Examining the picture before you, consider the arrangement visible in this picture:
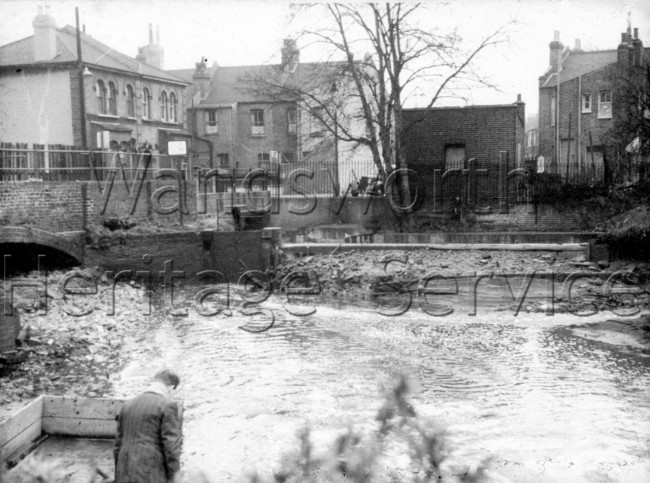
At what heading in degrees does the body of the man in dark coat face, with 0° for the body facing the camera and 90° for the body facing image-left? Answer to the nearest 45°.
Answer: approximately 225°

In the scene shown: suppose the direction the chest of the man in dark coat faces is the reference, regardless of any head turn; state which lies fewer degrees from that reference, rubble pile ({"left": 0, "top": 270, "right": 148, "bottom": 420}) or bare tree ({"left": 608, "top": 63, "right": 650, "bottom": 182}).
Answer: the bare tree

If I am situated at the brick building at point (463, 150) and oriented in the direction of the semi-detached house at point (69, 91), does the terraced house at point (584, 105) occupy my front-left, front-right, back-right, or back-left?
back-right

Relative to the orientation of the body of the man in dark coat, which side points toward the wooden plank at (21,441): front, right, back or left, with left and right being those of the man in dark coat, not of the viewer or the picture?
left

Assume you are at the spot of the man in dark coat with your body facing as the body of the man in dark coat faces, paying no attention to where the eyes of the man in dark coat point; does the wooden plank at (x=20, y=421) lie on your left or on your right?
on your left

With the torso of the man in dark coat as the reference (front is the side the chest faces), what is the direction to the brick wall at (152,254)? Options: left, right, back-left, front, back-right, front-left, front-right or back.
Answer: front-left

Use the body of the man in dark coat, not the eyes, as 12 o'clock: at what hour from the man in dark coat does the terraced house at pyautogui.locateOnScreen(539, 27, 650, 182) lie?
The terraced house is roughly at 12 o'clock from the man in dark coat.

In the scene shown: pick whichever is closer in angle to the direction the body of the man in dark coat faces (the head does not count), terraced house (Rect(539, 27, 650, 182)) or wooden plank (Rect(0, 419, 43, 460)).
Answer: the terraced house

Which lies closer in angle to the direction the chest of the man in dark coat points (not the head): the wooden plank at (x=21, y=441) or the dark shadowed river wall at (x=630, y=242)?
the dark shadowed river wall

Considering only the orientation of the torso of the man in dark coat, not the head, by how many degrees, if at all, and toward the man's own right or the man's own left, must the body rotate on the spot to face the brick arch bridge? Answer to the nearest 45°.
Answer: approximately 45° to the man's own left

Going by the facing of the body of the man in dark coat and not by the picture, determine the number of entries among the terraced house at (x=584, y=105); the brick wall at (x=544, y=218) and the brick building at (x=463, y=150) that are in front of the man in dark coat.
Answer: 3
